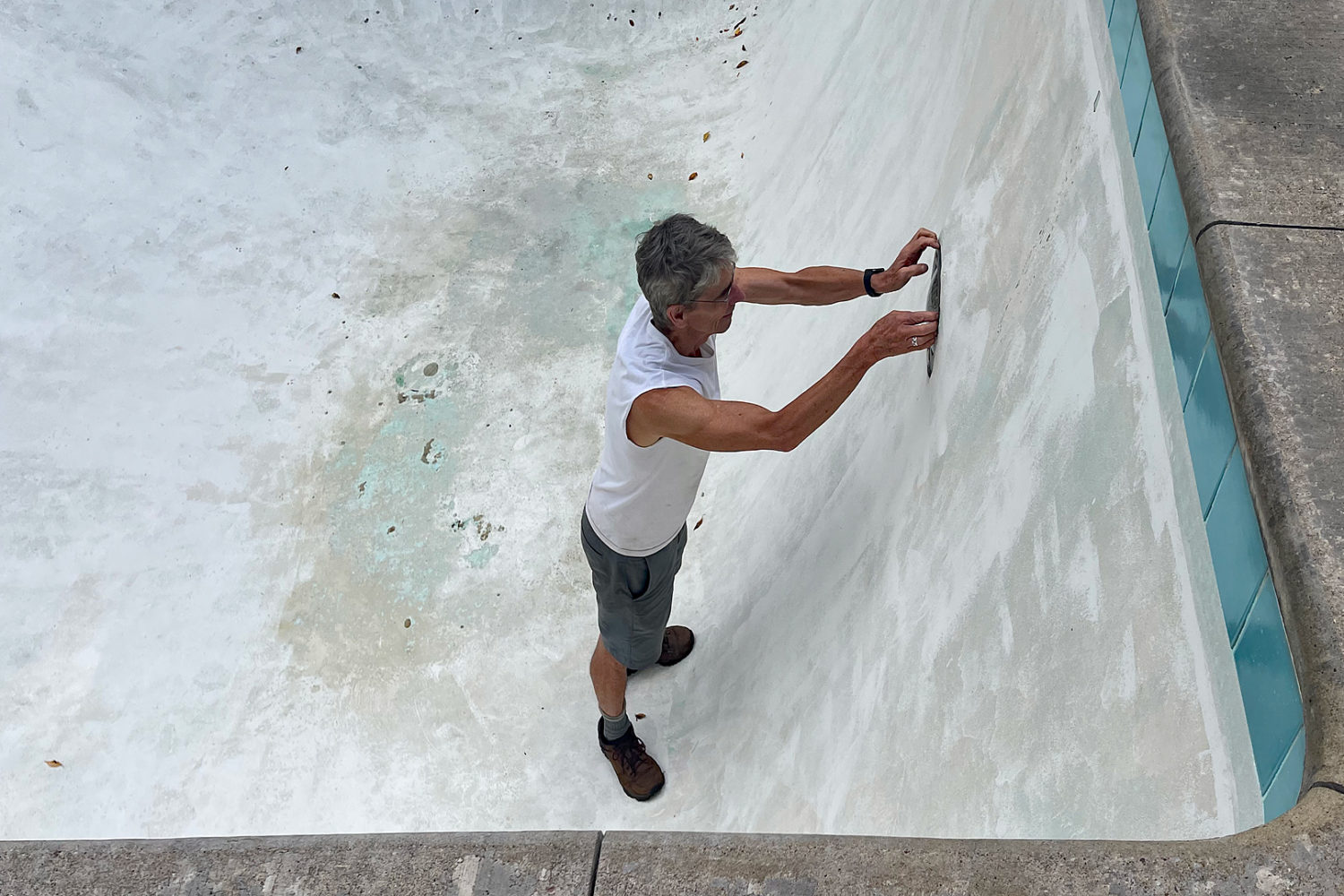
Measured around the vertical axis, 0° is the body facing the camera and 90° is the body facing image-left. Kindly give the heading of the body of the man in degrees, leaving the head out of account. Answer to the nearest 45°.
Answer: approximately 270°

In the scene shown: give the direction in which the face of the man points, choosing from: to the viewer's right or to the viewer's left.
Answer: to the viewer's right
